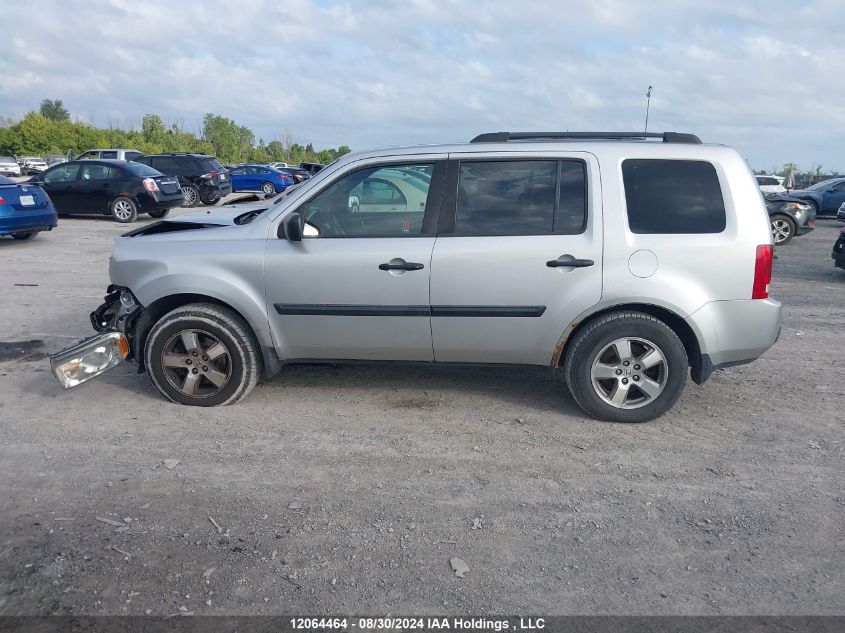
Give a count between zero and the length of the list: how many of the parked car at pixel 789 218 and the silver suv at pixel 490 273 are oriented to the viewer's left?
1

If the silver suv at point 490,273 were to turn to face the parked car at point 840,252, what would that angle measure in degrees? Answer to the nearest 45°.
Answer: approximately 135° to its right

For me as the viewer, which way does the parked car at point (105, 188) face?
facing away from the viewer and to the left of the viewer

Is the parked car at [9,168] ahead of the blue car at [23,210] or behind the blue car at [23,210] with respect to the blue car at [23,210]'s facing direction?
ahead

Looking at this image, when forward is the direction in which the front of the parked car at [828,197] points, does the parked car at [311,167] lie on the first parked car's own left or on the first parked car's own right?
on the first parked car's own right

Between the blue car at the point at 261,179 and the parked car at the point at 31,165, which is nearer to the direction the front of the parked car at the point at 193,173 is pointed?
the parked car

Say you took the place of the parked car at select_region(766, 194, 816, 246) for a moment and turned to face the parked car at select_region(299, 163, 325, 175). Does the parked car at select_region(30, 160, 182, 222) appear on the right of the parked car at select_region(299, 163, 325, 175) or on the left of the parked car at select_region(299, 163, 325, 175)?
left

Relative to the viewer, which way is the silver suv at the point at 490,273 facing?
to the viewer's left
